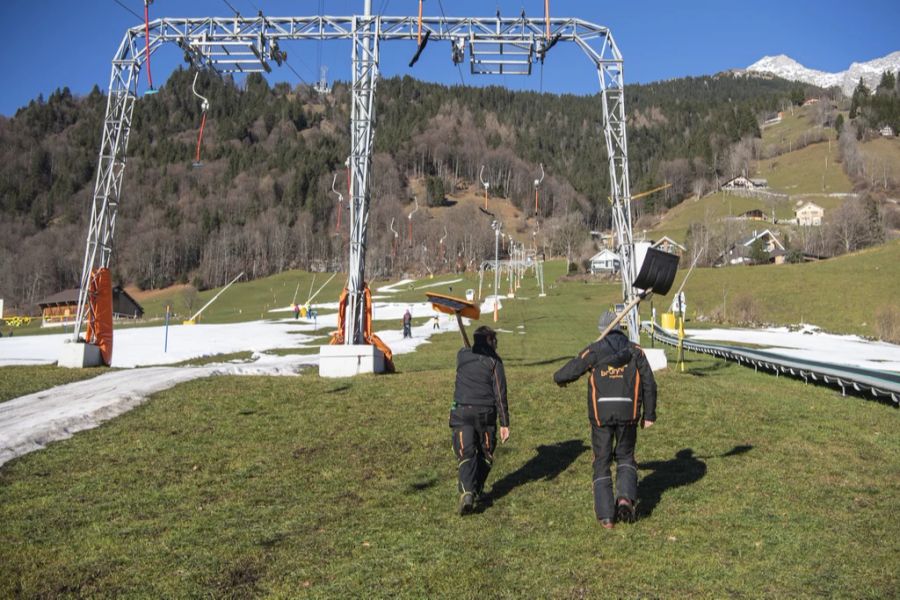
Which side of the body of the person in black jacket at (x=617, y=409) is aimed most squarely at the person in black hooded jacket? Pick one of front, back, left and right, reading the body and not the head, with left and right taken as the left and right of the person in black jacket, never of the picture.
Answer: left

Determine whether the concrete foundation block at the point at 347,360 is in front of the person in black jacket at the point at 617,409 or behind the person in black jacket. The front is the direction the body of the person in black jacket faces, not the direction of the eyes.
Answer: in front

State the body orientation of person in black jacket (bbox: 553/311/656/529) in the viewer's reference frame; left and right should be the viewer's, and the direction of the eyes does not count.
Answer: facing away from the viewer

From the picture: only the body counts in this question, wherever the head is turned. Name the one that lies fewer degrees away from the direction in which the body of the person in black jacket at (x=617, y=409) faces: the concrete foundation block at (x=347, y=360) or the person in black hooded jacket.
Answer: the concrete foundation block

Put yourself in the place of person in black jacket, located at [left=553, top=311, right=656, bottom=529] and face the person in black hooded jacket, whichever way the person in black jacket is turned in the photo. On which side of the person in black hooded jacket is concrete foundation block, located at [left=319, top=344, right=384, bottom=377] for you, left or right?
right
